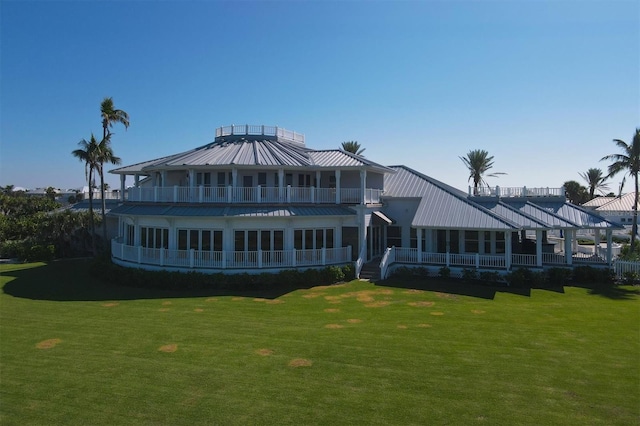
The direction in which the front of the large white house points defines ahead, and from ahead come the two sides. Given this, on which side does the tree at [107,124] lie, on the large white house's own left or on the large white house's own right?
on the large white house's own right

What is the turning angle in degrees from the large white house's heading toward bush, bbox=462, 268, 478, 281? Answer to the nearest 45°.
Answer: approximately 90° to its left

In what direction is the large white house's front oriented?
toward the camera

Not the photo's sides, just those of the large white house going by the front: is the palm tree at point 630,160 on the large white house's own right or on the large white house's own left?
on the large white house's own left

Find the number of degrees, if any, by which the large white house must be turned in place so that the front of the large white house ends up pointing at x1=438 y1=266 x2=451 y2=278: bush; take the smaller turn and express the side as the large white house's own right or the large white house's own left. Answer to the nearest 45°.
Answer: approximately 90° to the large white house's own left

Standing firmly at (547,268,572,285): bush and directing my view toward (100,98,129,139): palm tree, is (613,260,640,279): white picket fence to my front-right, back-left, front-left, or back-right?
back-right

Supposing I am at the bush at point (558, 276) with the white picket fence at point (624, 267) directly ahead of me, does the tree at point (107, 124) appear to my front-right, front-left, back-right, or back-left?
back-left

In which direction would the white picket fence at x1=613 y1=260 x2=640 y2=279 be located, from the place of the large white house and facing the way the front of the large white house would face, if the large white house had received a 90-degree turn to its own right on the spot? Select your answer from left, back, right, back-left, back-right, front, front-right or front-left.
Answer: back
